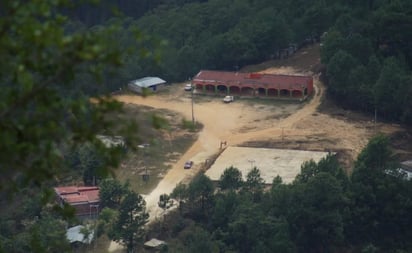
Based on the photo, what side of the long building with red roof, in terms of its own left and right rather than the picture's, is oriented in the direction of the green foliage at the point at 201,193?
front

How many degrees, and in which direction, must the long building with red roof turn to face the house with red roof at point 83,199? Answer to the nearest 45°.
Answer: approximately 45° to its right

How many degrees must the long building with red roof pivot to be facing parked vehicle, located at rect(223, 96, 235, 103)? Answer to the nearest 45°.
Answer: approximately 45° to its right

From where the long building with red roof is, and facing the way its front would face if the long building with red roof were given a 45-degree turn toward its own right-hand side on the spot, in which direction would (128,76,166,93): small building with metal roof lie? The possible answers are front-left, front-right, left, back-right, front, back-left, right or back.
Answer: front-right

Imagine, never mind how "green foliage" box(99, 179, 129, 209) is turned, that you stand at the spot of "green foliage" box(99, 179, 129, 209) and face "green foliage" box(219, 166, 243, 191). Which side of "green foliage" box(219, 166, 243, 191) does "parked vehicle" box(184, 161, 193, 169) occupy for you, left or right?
left

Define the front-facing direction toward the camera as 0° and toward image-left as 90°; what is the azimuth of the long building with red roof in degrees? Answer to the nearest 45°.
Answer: approximately 0°

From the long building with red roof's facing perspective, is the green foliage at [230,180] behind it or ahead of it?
ahead

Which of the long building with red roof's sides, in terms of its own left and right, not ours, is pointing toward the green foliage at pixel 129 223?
front
